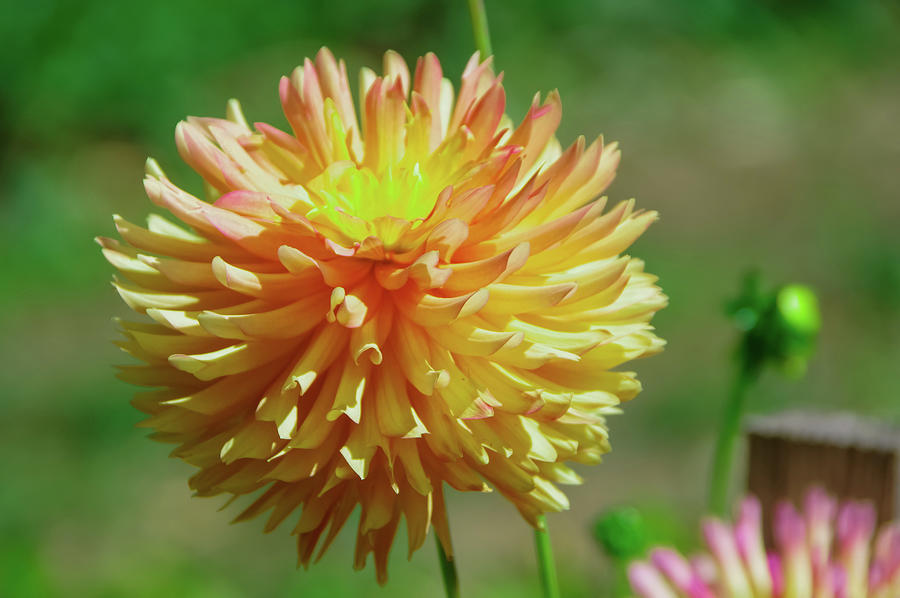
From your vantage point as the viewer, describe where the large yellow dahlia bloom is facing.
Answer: facing the viewer

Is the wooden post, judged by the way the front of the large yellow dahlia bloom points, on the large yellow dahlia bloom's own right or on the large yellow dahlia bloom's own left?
on the large yellow dahlia bloom's own left

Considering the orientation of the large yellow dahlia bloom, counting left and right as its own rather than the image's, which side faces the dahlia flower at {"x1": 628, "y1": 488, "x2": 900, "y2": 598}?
left
